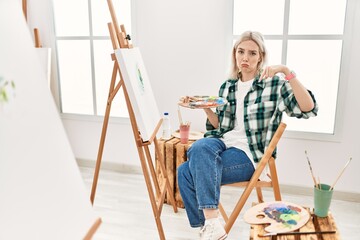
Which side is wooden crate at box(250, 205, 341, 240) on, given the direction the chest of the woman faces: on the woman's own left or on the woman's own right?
on the woman's own left

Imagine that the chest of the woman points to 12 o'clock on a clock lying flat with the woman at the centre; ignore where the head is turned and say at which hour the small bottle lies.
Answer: The small bottle is roughly at 3 o'clock from the woman.

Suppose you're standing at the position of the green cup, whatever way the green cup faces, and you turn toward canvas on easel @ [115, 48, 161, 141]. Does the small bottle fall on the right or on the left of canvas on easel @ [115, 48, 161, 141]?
right

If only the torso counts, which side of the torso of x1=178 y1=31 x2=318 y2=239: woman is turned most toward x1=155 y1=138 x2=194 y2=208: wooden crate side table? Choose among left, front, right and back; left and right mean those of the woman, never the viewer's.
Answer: right

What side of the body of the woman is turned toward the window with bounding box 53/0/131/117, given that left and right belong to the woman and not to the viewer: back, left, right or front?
right

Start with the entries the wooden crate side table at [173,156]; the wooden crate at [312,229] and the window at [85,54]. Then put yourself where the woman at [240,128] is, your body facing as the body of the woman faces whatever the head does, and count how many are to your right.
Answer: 2

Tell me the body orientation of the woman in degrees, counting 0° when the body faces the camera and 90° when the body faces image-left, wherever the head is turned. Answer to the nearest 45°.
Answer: approximately 45°

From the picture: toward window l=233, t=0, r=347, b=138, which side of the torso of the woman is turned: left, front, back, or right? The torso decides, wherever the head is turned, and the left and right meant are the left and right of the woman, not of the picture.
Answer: back
